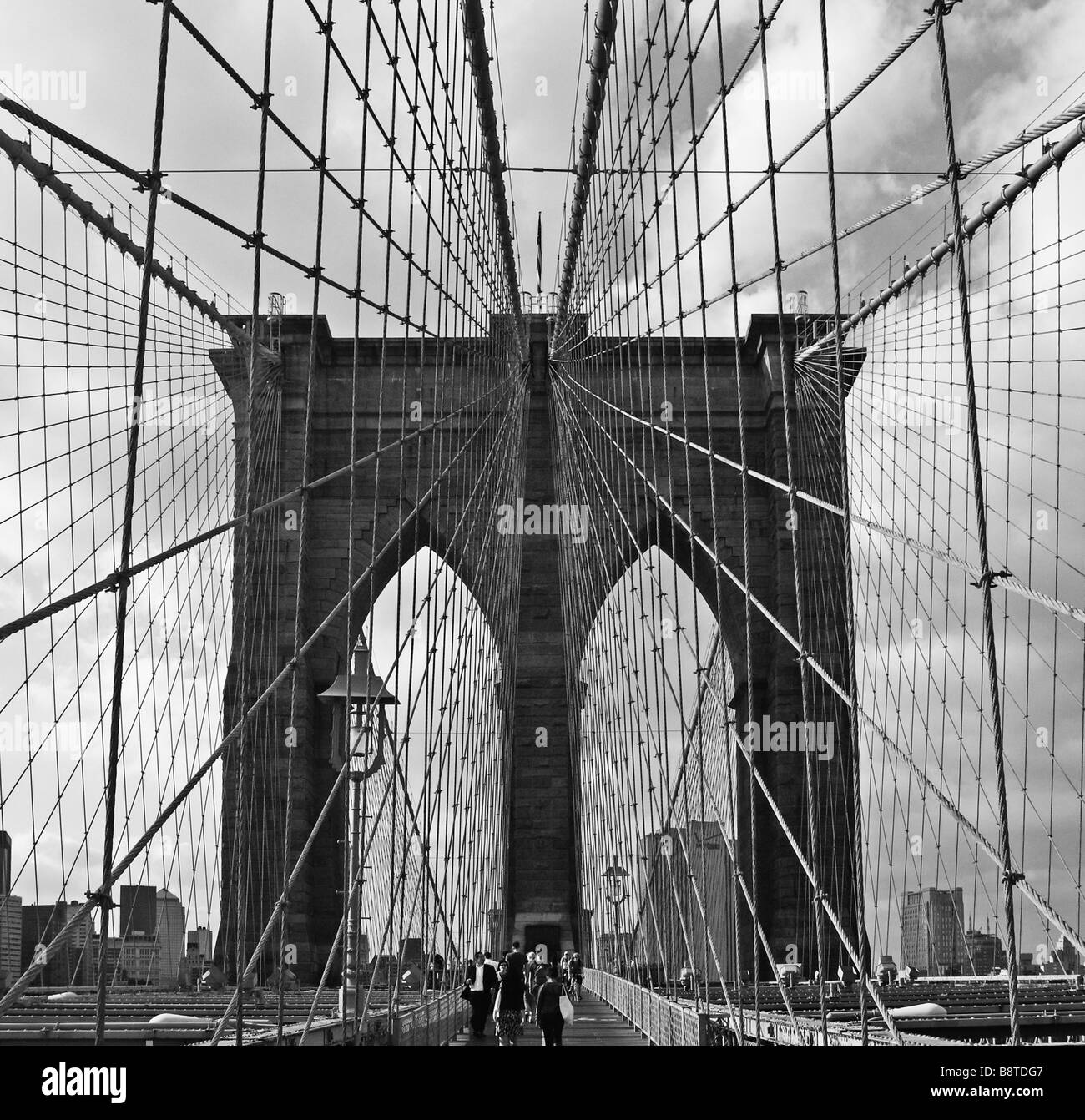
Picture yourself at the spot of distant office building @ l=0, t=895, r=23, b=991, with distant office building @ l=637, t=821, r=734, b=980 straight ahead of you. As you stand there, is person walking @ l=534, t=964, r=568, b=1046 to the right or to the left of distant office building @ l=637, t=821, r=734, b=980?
right

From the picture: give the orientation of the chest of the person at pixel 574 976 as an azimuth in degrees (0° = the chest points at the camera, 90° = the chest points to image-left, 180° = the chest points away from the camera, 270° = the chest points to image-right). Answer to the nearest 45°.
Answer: approximately 0°

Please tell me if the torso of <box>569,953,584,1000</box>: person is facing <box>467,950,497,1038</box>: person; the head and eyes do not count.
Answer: yes

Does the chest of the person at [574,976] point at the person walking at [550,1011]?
yes
